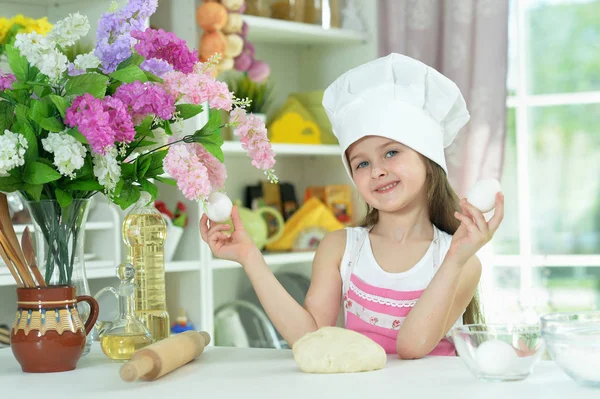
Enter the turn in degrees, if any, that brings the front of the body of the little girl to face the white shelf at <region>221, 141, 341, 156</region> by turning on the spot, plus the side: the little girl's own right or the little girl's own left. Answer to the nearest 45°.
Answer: approximately 180°

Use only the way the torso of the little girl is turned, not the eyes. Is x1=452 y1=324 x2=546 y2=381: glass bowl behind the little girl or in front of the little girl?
in front

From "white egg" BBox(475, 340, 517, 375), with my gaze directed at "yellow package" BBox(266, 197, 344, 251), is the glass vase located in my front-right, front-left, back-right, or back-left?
front-left

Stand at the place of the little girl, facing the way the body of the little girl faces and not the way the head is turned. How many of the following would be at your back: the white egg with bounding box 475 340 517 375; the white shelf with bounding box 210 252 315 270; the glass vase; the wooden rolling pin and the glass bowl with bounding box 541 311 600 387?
1

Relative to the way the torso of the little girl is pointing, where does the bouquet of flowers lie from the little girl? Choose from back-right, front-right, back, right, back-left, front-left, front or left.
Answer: front-right

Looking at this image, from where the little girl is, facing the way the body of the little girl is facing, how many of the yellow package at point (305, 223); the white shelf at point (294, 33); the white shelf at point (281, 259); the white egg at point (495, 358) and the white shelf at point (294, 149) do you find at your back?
4

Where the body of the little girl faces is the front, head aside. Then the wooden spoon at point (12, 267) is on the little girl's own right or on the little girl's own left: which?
on the little girl's own right

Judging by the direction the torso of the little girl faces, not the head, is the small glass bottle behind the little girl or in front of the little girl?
in front

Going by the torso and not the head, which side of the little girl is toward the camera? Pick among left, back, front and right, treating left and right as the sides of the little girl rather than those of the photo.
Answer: front

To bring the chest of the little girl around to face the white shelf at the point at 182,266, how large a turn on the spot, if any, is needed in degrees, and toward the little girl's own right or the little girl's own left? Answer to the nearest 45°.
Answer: approximately 135° to the little girl's own right

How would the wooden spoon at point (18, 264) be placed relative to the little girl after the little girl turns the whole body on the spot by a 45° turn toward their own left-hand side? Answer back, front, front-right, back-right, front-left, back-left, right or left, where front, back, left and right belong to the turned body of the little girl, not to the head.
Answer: right

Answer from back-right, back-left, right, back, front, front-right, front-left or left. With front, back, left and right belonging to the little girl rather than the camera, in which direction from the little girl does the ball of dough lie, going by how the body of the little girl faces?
front

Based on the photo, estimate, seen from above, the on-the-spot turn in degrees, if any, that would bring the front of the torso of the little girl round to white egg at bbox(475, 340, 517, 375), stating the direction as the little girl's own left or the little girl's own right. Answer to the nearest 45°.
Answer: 0° — they already face it

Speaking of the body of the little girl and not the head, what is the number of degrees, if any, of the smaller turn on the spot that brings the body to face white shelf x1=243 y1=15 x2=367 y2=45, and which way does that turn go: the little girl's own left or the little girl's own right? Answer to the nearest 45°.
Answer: approximately 180°

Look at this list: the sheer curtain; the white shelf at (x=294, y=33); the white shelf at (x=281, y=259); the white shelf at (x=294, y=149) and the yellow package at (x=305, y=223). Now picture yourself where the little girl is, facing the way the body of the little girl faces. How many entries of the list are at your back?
5
